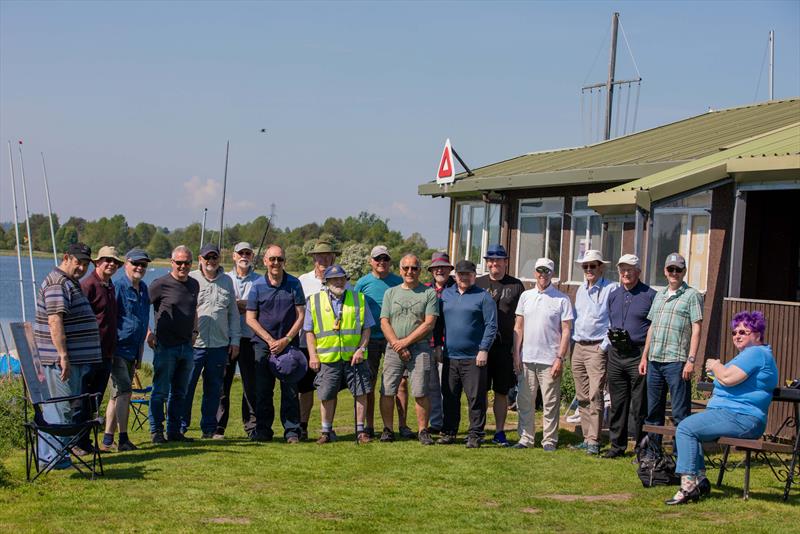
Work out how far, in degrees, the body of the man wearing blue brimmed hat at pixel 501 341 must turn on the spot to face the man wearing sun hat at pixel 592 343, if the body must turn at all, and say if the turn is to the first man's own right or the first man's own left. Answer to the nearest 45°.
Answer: approximately 45° to the first man's own left

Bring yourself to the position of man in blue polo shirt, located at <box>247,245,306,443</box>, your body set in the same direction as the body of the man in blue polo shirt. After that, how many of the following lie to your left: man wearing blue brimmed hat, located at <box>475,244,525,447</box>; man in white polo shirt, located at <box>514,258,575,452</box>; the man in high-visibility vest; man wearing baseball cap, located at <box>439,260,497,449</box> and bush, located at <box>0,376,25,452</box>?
4

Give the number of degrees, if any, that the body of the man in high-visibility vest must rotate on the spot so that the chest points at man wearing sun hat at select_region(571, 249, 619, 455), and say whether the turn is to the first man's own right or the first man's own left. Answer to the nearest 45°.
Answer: approximately 90° to the first man's own left

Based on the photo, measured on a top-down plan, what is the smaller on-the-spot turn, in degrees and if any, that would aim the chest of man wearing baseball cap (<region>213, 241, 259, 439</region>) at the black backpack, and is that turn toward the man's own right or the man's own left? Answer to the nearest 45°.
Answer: approximately 45° to the man's own left

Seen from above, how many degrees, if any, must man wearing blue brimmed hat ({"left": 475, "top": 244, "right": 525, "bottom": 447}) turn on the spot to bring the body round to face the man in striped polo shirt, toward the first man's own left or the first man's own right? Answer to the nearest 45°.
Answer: approximately 45° to the first man's own right

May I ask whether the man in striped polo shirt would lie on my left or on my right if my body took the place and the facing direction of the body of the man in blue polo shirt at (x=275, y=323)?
on my right

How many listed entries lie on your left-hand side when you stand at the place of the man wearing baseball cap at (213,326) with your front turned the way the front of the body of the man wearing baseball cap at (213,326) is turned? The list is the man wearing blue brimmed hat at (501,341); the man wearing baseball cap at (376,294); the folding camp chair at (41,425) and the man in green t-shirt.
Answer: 3
